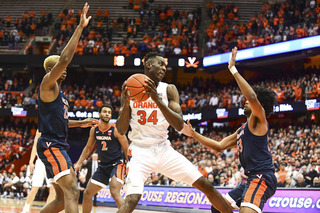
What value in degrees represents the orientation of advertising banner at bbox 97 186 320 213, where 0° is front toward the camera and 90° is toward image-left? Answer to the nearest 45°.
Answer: approximately 0°
